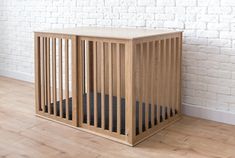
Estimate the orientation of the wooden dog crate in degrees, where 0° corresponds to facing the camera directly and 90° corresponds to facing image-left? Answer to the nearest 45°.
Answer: approximately 45°
